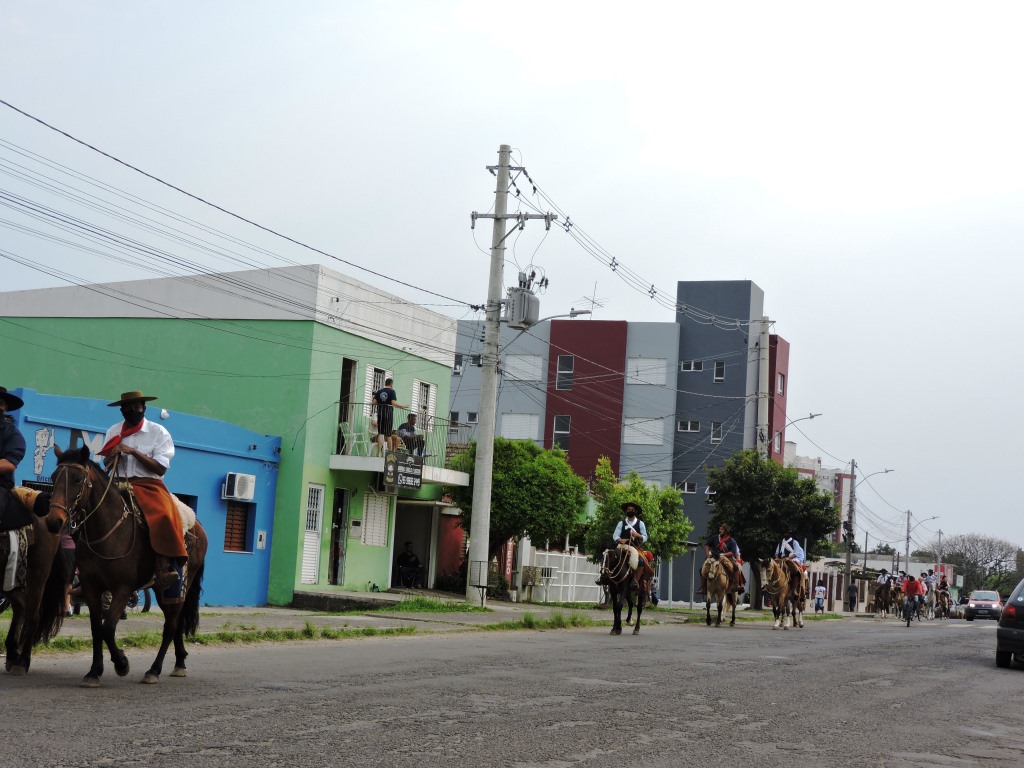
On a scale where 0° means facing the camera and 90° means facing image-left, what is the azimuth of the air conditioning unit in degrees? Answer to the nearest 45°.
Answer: approximately 315°

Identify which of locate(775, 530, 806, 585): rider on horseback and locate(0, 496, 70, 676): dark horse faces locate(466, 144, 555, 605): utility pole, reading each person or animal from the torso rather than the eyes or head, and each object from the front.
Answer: the rider on horseback

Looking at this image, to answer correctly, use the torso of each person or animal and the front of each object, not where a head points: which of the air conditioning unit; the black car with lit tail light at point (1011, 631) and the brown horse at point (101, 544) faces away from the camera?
the black car with lit tail light

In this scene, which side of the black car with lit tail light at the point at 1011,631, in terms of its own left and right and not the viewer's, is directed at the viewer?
back

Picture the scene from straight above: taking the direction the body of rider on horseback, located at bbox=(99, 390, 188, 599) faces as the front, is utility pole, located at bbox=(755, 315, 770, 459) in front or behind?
behind

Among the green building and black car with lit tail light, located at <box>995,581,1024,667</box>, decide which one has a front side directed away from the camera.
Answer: the black car with lit tail light

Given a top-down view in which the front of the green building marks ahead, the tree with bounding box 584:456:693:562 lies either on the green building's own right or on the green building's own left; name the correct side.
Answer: on the green building's own left

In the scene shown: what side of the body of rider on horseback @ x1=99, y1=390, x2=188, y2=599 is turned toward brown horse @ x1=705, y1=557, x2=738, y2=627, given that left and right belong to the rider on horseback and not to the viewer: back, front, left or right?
back

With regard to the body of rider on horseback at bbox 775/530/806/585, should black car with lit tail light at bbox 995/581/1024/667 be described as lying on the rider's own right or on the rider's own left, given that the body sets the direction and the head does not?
on the rider's own left

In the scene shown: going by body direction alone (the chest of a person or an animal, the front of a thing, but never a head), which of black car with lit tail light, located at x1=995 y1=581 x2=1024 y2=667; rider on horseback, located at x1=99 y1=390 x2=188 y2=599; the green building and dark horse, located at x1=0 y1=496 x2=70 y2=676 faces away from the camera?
the black car with lit tail light
